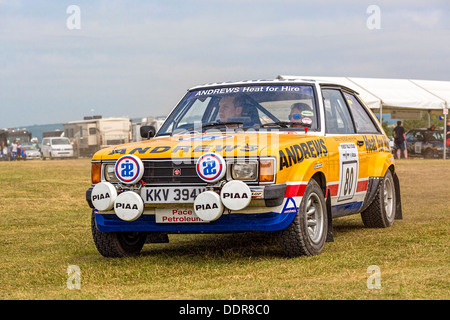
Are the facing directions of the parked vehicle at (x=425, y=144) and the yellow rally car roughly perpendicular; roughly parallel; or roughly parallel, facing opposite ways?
roughly parallel

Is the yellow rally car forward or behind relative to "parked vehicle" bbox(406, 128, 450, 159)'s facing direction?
forward

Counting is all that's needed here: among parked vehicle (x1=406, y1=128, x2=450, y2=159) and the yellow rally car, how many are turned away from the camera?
0

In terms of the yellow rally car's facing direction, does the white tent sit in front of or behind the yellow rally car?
behind

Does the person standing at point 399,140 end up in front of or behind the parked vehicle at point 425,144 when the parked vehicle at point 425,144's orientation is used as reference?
in front

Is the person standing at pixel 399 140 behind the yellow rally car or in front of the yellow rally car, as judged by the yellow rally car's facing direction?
behind

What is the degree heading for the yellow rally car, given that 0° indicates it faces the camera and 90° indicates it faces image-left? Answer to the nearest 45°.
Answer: approximately 45°

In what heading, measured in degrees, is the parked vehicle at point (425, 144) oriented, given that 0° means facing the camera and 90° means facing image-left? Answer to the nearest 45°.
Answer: approximately 45°
